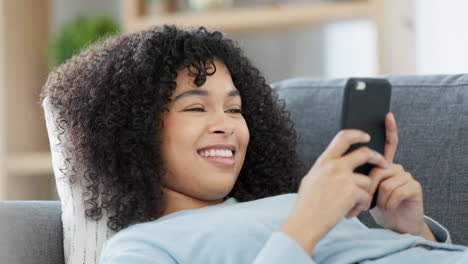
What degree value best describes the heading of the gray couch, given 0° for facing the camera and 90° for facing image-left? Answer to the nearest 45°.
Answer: approximately 0°
